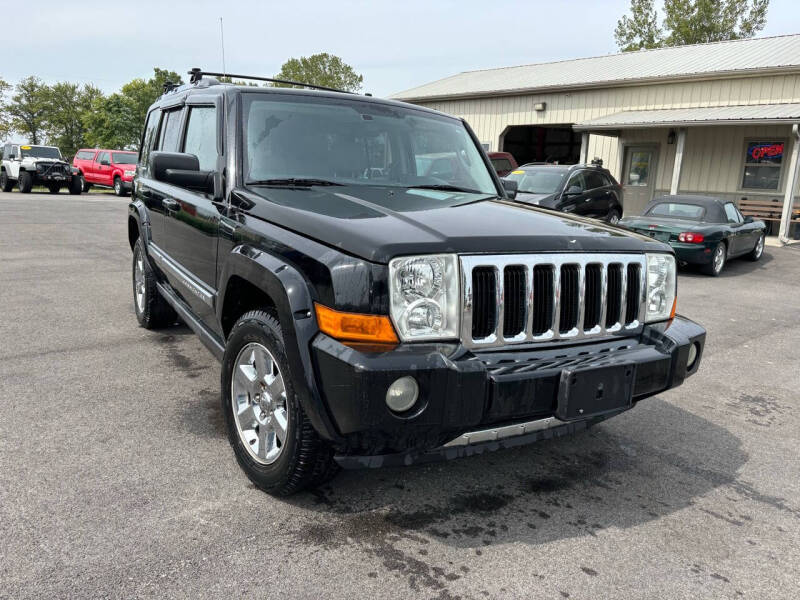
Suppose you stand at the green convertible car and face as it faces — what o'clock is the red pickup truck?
The red pickup truck is roughly at 8 o'clock from the green convertible car.

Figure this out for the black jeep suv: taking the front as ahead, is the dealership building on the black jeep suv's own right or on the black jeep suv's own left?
on the black jeep suv's own left

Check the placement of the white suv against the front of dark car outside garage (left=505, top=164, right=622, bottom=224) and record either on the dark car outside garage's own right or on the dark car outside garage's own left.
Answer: on the dark car outside garage's own right

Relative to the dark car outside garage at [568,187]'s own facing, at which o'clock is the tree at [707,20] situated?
The tree is roughly at 5 o'clock from the dark car outside garage.

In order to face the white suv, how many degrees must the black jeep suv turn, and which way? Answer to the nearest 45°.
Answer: approximately 180°
